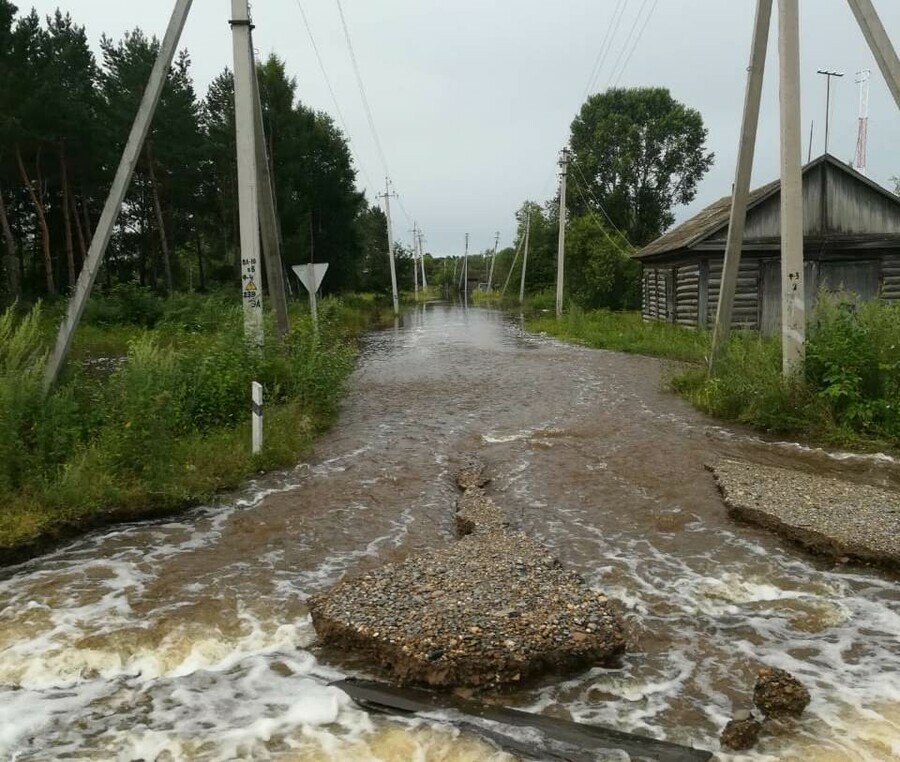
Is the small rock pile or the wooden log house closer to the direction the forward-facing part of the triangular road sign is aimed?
the wooden log house

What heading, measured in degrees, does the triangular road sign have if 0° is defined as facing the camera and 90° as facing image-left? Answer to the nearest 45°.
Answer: approximately 180°

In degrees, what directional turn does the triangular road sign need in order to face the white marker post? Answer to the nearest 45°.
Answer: approximately 180°

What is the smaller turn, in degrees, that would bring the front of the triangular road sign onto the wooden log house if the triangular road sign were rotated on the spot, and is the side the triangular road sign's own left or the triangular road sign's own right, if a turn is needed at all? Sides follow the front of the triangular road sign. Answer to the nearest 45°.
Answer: approximately 90° to the triangular road sign's own right

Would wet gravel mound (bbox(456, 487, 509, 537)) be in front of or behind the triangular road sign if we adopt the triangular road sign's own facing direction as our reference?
behind

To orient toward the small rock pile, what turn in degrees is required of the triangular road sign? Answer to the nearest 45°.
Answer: approximately 180°

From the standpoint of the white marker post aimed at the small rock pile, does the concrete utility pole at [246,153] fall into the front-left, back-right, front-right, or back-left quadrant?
back-left

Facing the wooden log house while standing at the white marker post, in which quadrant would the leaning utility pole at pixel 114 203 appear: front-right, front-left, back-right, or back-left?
front-left

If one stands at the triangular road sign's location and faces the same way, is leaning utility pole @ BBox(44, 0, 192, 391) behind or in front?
behind

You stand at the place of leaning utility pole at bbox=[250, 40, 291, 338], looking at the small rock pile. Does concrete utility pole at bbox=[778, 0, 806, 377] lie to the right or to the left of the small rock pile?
left

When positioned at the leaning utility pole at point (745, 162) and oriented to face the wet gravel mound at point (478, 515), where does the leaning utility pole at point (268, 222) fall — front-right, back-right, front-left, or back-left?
front-right

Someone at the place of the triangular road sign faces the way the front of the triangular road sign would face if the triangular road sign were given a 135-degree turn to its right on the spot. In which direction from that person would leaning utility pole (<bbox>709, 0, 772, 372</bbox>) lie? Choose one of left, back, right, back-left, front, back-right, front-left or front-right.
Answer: front
